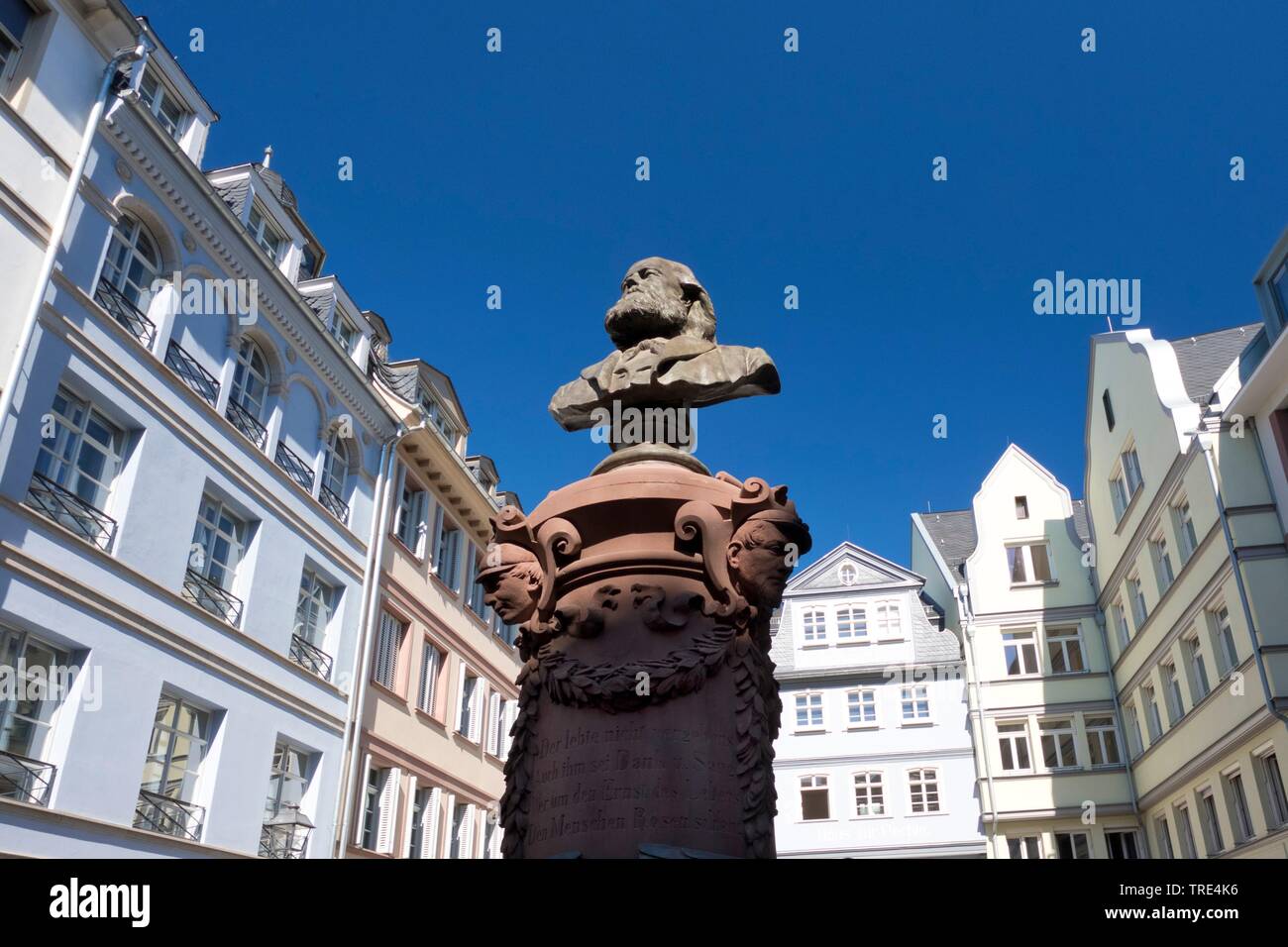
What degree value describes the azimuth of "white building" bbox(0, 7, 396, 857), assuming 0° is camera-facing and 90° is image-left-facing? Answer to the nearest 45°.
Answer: approximately 315°

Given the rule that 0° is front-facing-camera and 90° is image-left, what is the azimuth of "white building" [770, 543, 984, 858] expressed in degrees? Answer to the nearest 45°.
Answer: approximately 0°

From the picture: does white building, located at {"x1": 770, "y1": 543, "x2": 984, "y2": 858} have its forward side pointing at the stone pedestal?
yes

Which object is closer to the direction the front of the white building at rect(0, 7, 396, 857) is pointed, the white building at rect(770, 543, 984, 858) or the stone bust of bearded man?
the stone bust of bearded man

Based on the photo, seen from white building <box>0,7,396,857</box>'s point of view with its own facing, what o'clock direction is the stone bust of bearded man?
The stone bust of bearded man is roughly at 1 o'clock from the white building.

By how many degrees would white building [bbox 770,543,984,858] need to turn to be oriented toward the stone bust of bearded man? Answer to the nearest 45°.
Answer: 0° — it already faces it

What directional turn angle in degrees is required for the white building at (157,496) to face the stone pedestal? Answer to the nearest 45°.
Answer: approximately 45° to its right

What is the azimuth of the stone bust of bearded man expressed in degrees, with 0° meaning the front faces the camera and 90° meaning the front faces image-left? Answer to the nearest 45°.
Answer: approximately 45°

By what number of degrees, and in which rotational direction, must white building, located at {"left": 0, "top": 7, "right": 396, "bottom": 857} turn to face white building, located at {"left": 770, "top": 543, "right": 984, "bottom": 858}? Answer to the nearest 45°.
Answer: approximately 90° to its left
